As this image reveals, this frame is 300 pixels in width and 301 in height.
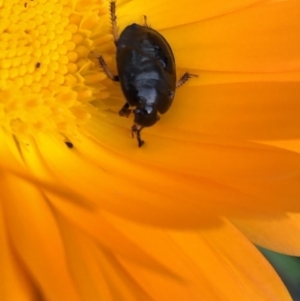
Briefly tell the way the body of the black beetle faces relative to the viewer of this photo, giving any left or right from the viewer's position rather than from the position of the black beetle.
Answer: facing the viewer
